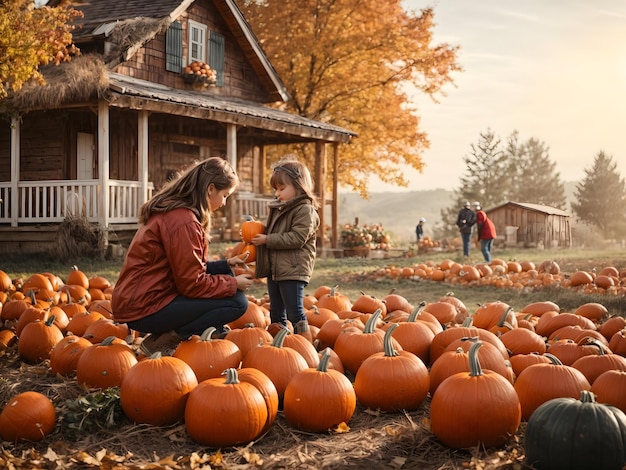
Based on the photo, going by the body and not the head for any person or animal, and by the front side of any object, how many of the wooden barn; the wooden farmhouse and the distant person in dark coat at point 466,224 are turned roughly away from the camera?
1

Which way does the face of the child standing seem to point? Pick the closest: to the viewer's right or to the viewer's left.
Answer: to the viewer's left

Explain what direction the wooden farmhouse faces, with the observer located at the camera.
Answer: facing the viewer and to the right of the viewer

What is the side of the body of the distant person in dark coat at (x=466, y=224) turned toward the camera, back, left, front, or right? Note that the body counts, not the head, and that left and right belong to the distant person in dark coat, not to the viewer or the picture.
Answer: back

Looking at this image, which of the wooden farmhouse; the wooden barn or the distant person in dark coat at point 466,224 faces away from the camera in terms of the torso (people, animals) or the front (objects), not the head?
the distant person in dark coat

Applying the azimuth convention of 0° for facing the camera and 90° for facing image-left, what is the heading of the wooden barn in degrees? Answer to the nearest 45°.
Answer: approximately 45°

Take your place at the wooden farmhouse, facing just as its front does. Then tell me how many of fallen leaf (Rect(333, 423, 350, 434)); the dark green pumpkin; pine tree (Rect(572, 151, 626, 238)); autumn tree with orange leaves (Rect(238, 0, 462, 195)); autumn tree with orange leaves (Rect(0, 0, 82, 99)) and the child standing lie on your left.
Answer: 2

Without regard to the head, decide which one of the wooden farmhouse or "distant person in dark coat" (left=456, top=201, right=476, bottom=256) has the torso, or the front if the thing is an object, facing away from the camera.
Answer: the distant person in dark coat

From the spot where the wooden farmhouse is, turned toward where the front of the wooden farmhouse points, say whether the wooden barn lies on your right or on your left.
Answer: on your left

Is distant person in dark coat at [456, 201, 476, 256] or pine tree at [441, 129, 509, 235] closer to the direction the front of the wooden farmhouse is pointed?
the distant person in dark coat

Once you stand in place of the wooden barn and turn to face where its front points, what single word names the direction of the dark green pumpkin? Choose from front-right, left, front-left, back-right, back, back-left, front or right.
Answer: front-left

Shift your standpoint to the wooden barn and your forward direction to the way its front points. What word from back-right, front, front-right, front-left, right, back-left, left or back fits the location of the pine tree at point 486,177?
back-right
